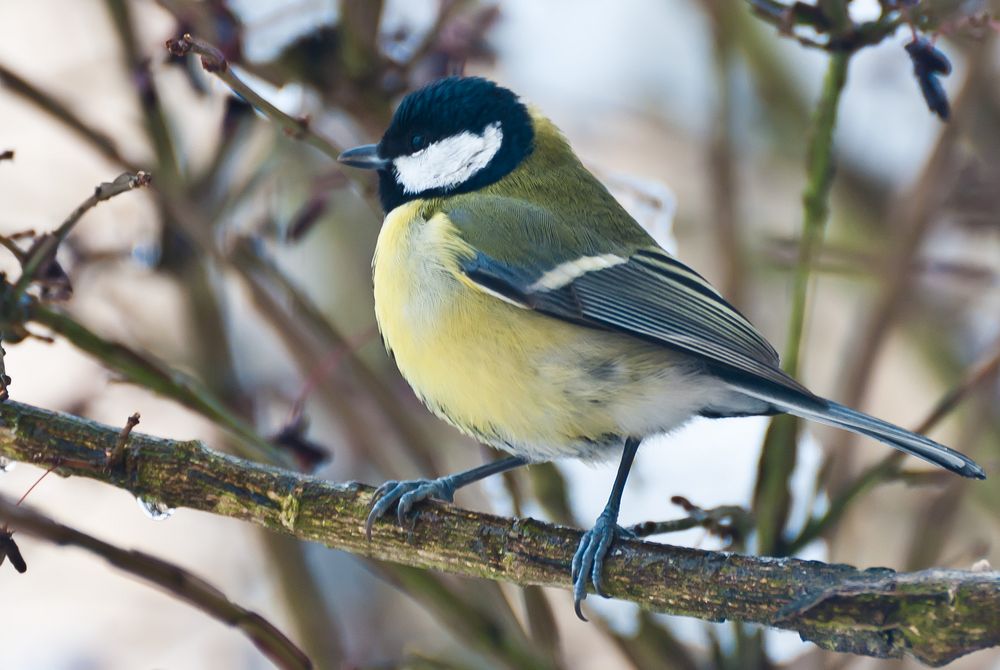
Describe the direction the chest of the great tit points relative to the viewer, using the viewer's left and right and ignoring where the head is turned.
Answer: facing to the left of the viewer
